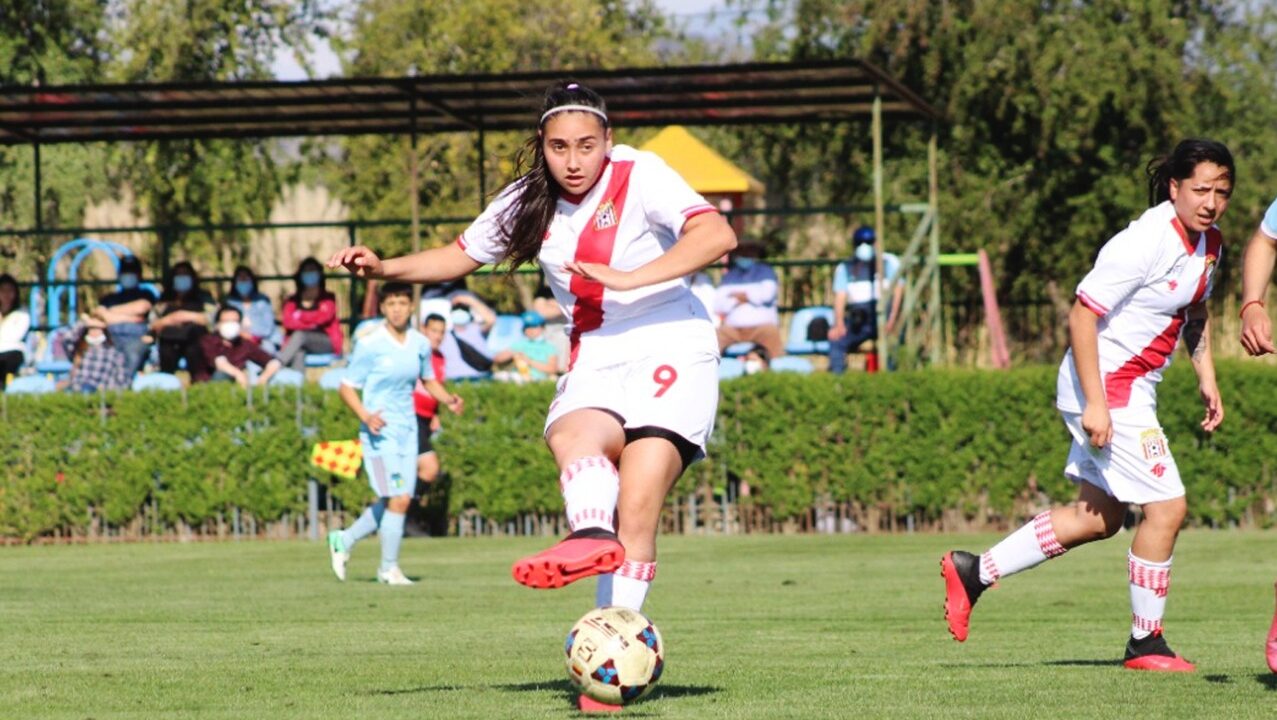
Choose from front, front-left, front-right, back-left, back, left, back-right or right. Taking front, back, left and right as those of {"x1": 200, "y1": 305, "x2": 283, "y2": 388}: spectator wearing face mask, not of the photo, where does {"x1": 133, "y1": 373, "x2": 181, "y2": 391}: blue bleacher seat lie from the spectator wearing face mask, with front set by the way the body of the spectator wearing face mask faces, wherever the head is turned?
front-right

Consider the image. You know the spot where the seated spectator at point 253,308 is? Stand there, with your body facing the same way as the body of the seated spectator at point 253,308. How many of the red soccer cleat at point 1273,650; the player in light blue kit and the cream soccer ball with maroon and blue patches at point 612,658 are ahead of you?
3

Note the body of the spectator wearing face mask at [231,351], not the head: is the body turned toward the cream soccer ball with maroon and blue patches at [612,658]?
yes

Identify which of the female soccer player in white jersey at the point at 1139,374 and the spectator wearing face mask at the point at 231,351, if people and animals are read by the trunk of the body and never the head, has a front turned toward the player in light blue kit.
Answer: the spectator wearing face mask

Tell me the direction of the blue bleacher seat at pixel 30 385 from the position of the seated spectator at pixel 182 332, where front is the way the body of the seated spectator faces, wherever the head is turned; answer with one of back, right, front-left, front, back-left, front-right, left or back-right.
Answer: right

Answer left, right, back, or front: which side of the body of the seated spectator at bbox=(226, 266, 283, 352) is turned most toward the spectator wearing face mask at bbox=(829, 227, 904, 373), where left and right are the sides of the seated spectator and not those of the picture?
left

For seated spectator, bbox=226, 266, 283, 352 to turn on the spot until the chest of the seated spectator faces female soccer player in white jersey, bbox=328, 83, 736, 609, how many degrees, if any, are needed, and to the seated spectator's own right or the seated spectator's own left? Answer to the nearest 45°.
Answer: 0° — they already face them

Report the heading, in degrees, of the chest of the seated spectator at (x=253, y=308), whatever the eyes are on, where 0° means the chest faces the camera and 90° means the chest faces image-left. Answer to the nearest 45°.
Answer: approximately 0°

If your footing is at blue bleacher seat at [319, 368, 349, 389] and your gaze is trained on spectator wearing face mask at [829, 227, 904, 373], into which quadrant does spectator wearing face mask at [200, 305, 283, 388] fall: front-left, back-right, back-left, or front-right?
back-left
